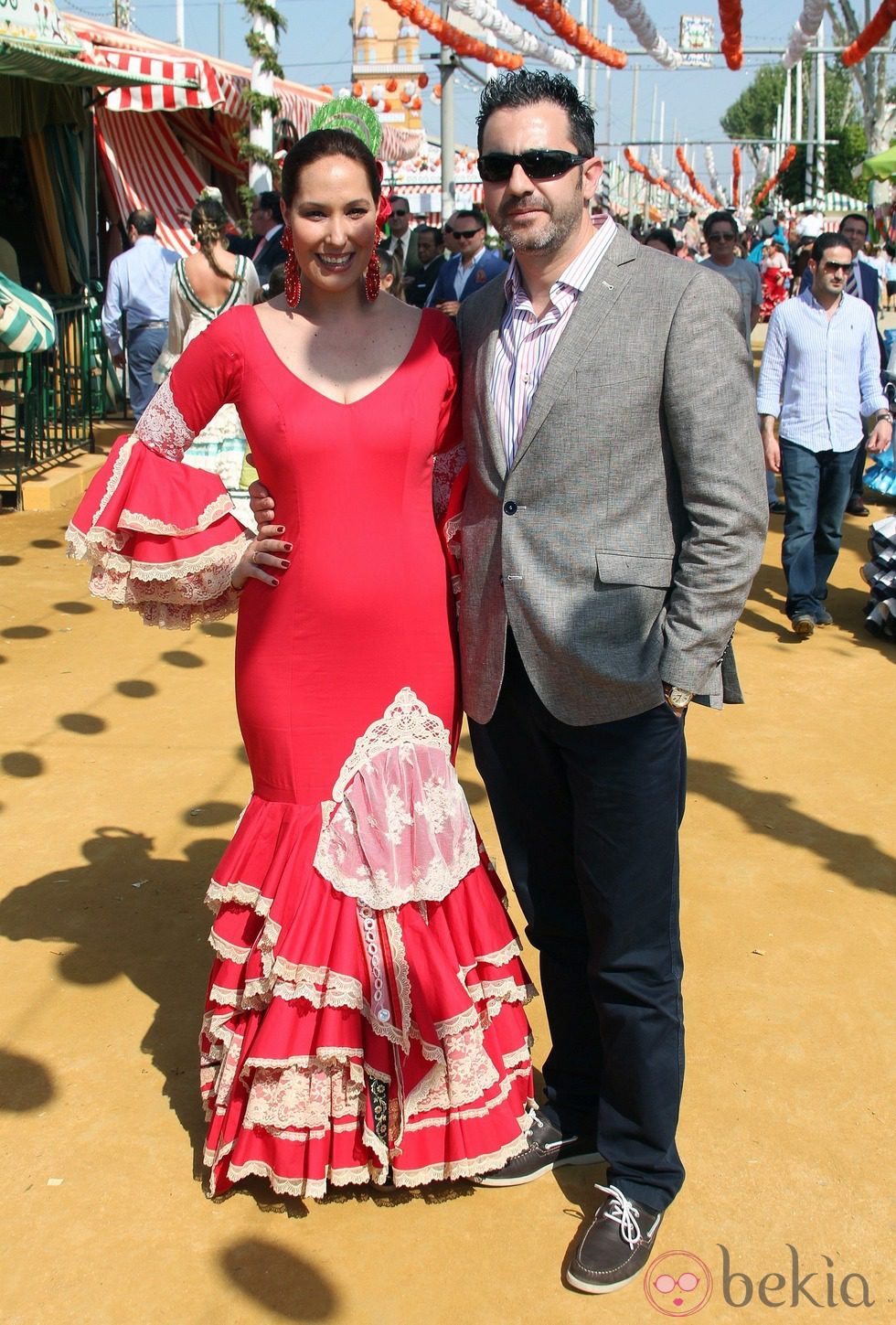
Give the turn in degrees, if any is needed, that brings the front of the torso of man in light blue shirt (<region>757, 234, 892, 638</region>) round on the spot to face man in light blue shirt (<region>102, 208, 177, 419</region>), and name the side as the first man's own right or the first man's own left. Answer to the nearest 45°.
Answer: approximately 135° to the first man's own right

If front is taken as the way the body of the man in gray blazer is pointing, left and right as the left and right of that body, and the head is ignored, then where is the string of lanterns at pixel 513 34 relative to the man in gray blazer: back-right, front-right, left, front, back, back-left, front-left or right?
back-right

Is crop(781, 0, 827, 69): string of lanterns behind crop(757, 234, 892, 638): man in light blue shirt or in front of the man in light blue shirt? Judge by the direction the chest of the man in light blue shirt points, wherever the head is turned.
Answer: behind

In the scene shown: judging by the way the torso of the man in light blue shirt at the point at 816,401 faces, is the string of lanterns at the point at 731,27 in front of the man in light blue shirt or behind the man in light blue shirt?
behind

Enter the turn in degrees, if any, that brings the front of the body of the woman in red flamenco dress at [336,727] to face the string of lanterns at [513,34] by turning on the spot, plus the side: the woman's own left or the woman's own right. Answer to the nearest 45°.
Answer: approximately 180°

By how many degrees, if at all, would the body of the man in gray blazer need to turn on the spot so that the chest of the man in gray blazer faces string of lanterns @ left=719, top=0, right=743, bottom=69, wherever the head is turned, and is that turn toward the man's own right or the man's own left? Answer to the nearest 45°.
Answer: approximately 135° to the man's own right

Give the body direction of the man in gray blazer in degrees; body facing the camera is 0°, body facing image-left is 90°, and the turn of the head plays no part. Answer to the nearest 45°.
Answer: approximately 45°

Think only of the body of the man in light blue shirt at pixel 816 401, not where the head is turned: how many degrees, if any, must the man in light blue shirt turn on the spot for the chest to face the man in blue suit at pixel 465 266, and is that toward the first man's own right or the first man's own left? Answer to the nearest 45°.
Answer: approximately 135° to the first man's own right

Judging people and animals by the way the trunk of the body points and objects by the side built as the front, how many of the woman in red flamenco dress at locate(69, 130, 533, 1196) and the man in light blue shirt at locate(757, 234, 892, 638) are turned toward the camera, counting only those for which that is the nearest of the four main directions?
2
